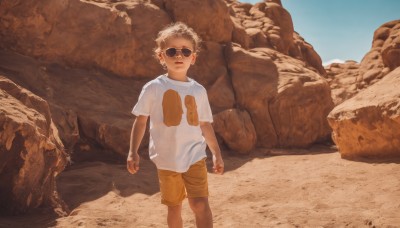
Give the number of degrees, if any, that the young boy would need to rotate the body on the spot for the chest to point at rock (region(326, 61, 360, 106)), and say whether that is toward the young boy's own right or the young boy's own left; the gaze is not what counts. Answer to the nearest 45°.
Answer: approximately 135° to the young boy's own left

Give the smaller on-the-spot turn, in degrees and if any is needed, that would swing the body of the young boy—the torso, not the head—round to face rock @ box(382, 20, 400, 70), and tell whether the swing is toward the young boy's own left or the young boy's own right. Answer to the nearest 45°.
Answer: approximately 135° to the young boy's own left

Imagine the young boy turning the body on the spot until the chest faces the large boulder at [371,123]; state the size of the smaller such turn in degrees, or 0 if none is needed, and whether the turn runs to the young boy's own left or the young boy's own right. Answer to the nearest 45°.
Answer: approximately 135° to the young boy's own left

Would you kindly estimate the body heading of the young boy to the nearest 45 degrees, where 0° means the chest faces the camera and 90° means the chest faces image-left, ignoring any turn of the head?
approximately 0°

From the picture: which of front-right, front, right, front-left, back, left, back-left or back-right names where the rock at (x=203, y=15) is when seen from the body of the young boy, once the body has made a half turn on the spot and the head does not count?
front

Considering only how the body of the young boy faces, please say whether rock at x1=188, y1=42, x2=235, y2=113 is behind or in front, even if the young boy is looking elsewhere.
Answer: behind

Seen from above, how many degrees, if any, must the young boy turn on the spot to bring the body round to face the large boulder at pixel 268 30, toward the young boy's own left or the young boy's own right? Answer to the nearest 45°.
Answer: approximately 180°

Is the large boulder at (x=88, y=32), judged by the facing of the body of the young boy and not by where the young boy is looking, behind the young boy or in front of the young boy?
behind

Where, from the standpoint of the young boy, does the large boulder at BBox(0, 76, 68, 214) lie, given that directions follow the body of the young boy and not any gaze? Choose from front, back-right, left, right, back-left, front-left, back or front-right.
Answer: back-right
